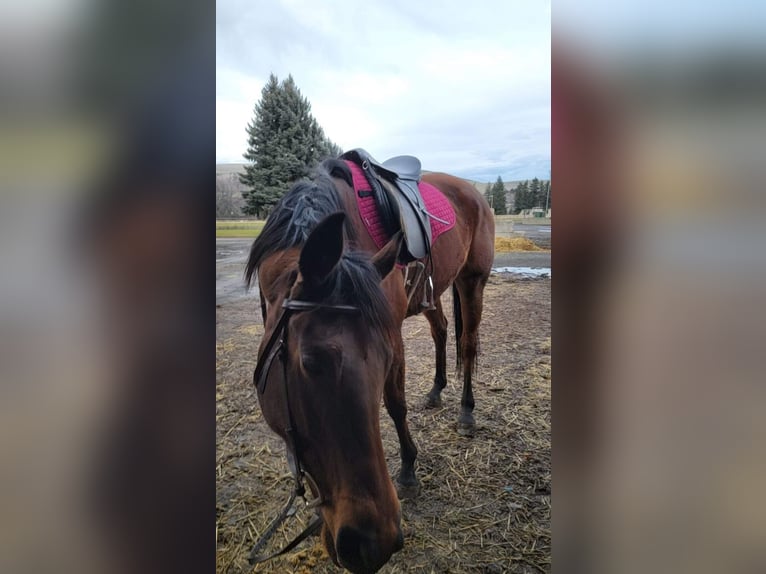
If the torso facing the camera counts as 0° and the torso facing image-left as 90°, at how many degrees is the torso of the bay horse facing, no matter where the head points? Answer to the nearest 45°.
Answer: approximately 45°
